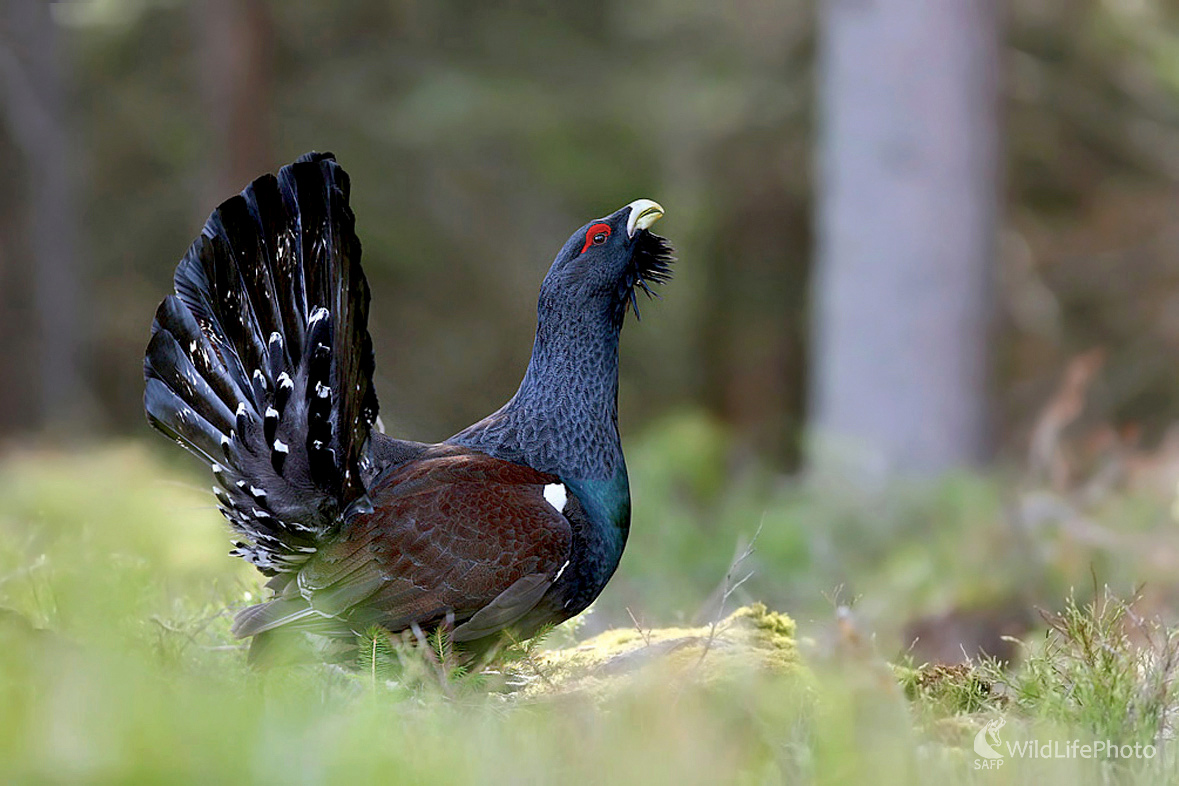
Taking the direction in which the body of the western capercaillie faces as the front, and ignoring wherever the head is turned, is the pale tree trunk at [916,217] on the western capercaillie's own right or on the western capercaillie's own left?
on the western capercaillie's own left

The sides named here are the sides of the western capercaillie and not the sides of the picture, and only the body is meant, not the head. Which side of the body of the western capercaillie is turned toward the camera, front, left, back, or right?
right

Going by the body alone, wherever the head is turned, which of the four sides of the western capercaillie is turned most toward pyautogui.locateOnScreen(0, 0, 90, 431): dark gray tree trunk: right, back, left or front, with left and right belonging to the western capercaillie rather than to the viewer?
left

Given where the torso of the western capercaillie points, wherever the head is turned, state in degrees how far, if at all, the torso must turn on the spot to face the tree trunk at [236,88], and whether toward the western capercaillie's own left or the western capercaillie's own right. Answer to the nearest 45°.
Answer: approximately 90° to the western capercaillie's own left

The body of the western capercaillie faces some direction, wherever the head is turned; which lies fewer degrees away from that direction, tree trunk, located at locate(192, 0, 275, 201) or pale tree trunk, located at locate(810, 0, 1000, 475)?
the pale tree trunk
